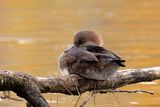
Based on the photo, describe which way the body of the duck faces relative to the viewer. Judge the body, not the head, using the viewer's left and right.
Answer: facing to the left of the viewer
